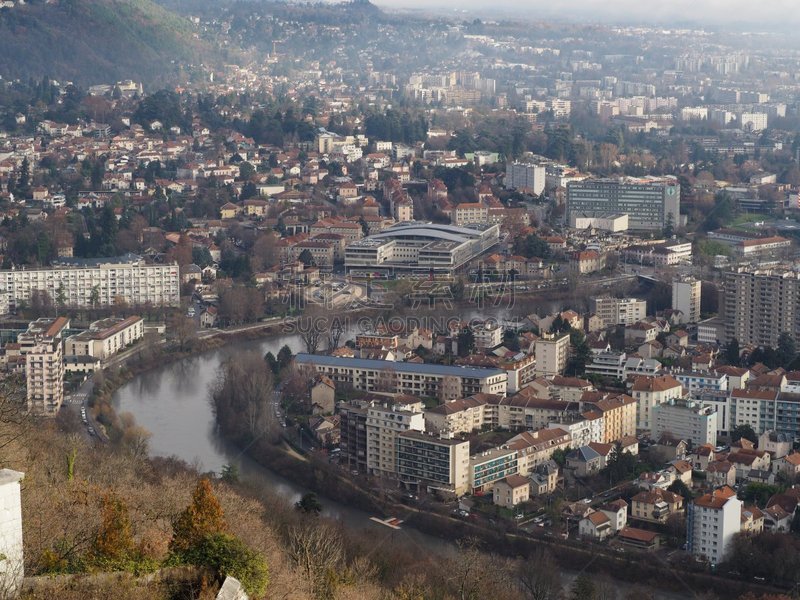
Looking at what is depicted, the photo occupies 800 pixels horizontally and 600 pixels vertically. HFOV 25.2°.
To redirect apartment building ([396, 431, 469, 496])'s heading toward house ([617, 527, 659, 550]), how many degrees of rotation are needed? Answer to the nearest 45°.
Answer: approximately 90° to its left

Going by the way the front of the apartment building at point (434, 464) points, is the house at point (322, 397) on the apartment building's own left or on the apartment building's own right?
on the apartment building's own right

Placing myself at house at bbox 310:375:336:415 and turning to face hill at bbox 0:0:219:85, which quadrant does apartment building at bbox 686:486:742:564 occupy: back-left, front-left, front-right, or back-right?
back-right

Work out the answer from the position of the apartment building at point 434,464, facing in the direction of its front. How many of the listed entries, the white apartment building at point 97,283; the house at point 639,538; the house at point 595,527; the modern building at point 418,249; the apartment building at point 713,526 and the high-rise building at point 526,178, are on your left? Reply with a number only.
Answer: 3

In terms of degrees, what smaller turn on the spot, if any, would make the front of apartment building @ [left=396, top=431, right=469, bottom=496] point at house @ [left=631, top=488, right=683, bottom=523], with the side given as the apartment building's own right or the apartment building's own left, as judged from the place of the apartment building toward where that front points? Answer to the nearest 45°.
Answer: approximately 90° to the apartment building's own left

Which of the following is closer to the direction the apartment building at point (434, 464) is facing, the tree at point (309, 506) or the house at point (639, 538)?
the tree

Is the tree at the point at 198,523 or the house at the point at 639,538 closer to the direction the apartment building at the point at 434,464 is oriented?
the tree

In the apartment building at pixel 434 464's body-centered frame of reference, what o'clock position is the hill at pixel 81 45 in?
The hill is roughly at 4 o'clock from the apartment building.

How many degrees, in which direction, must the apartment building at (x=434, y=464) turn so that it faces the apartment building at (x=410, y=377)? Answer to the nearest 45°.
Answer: approximately 135° to its right

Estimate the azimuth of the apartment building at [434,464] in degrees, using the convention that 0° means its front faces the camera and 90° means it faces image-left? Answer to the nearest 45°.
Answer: approximately 45°

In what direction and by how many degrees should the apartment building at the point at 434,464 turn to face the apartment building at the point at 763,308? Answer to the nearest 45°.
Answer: approximately 180°

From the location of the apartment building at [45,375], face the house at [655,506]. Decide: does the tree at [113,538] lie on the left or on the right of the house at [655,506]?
right
